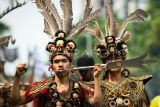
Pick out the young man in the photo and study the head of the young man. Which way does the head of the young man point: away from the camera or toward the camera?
toward the camera
